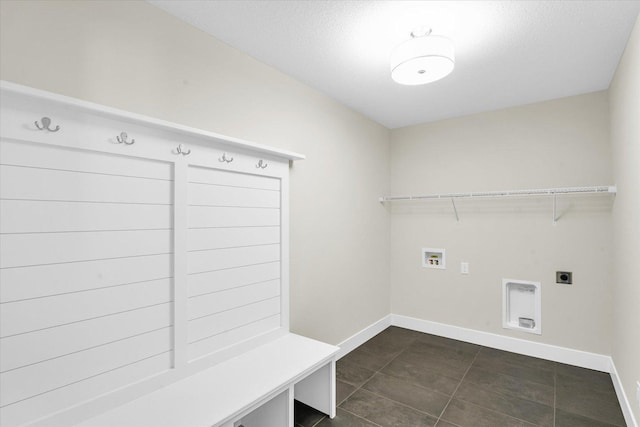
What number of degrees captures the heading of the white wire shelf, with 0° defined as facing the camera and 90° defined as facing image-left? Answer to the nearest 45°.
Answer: approximately 0°

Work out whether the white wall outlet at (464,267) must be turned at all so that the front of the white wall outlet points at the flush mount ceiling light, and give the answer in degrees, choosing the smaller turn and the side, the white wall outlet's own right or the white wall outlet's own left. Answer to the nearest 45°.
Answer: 0° — it already faces it

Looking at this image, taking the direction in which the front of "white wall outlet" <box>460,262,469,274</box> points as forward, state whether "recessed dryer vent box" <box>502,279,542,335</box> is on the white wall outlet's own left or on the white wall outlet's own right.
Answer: on the white wall outlet's own left

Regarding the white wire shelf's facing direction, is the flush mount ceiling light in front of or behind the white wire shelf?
in front

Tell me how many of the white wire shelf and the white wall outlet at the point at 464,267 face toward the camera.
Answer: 2

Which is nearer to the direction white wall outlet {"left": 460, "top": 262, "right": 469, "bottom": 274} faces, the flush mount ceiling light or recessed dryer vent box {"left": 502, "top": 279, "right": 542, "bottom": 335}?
the flush mount ceiling light
